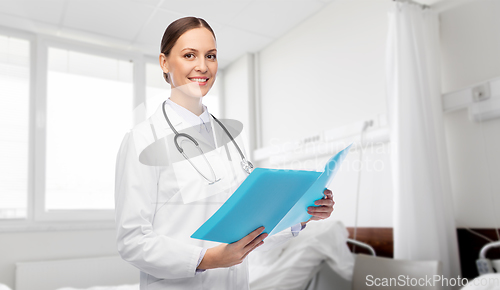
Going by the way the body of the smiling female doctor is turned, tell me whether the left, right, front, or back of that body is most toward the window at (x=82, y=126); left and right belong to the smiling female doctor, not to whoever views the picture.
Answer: back

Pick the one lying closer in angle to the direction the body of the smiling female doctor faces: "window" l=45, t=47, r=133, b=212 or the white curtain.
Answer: the white curtain

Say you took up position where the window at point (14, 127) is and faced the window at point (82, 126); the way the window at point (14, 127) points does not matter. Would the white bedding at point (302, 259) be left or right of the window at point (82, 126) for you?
right

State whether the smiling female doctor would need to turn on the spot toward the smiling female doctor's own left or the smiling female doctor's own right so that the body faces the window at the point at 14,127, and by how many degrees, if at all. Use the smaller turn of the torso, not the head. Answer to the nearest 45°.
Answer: approximately 180°

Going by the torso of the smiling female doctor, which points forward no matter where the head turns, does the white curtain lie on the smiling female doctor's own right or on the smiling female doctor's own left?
on the smiling female doctor's own left

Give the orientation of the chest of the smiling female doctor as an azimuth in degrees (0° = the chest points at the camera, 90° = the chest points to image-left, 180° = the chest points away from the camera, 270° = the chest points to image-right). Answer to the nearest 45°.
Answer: approximately 315°
